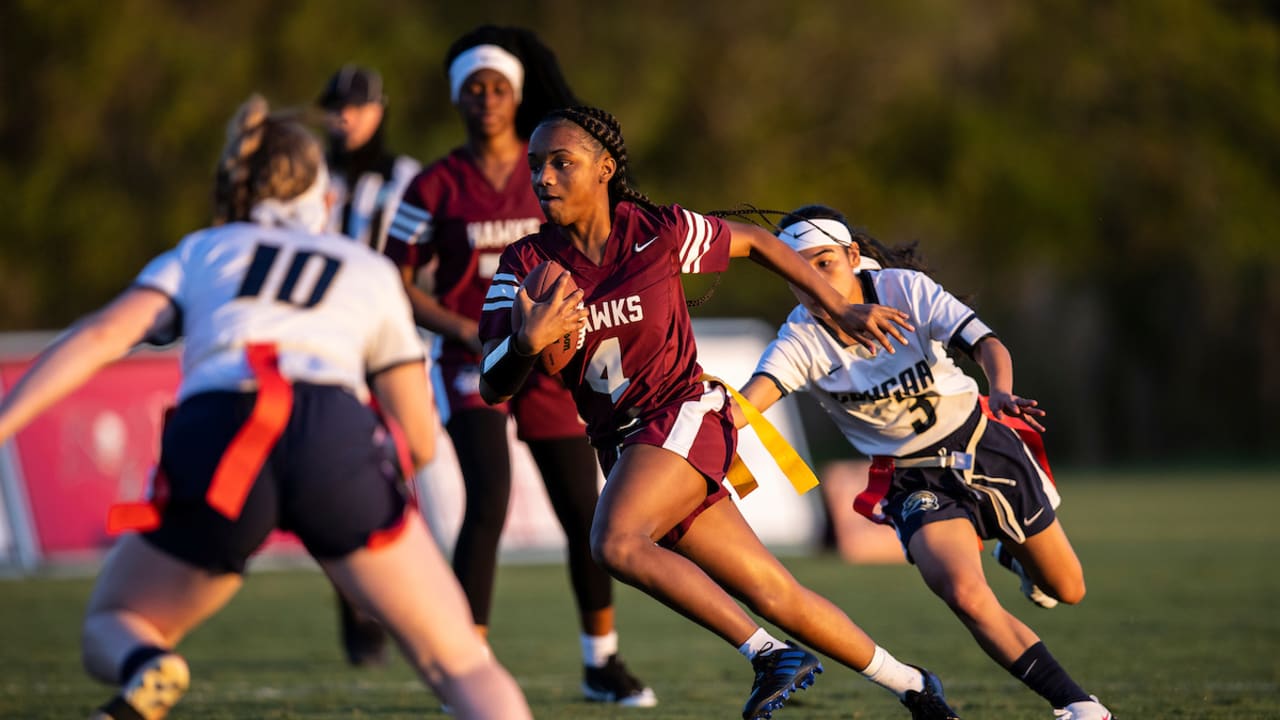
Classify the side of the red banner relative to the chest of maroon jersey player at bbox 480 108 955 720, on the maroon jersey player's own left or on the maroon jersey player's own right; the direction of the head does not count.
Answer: on the maroon jersey player's own right

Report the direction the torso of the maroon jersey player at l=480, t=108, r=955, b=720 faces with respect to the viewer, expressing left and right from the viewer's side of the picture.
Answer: facing the viewer and to the left of the viewer

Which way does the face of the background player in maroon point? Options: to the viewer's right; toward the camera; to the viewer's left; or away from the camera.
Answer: toward the camera

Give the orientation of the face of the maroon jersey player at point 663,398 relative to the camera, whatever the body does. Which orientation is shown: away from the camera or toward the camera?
toward the camera
